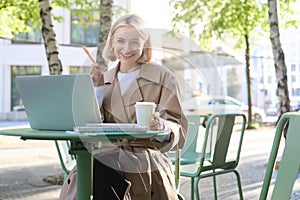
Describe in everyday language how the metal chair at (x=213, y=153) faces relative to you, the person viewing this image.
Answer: facing away from the viewer and to the left of the viewer

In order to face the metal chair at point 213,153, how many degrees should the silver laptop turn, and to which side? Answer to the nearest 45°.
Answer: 0° — it already faces it

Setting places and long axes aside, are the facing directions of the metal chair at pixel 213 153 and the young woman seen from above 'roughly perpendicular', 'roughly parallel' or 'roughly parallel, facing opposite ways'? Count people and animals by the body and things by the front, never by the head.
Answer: roughly perpendicular

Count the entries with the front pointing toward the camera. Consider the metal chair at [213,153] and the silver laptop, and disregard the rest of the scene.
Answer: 0

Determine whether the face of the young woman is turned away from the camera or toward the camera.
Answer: toward the camera

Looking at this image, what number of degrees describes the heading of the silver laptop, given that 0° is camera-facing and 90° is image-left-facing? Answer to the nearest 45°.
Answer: approximately 225°

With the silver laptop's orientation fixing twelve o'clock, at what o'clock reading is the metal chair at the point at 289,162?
The metal chair is roughly at 3 o'clock from the silver laptop.

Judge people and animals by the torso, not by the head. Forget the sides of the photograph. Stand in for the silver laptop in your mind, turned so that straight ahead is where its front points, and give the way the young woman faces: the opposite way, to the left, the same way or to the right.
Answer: the opposite way
